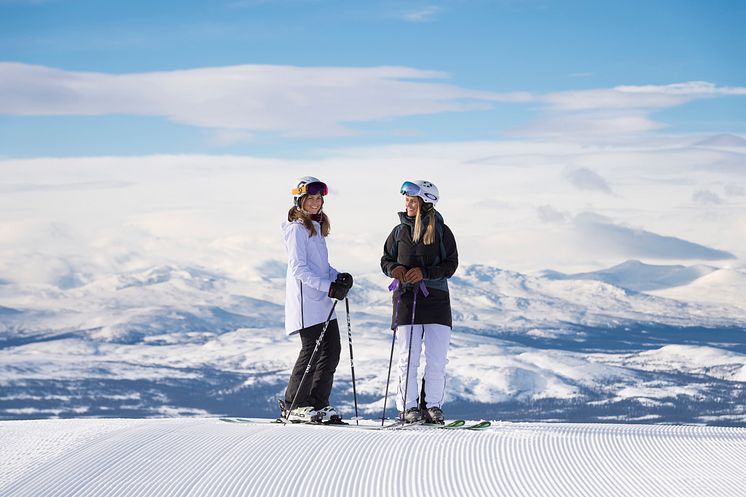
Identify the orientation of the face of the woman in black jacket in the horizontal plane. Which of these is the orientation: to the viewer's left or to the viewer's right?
to the viewer's left

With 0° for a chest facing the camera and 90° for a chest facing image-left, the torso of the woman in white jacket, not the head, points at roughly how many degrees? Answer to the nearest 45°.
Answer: approximately 270°

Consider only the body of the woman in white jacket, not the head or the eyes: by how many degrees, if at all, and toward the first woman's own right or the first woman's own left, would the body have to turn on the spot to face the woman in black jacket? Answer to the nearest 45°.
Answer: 0° — they already face them

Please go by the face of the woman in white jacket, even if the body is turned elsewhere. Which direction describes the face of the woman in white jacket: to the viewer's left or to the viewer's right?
to the viewer's right
